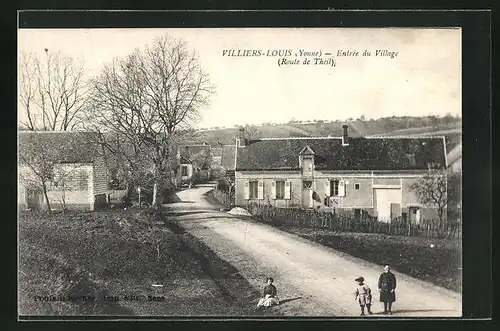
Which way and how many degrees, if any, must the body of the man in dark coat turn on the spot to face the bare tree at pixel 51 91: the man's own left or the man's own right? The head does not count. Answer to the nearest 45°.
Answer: approximately 90° to the man's own right

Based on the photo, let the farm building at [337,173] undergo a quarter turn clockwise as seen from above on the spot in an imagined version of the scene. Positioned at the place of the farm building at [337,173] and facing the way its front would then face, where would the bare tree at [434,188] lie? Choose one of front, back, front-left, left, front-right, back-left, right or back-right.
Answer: back

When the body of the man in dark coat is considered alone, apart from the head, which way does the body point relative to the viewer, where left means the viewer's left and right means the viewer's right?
facing the viewer

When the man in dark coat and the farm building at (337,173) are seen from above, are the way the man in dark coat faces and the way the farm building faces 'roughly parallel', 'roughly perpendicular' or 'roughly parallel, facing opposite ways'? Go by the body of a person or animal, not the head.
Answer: roughly parallel

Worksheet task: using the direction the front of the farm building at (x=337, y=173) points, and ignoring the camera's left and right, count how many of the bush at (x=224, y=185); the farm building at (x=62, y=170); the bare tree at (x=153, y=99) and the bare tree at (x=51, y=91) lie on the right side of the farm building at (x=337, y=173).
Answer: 4

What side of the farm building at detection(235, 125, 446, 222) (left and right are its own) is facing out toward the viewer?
front

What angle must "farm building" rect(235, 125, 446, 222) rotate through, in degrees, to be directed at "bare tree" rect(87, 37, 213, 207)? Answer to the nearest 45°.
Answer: approximately 90° to its right

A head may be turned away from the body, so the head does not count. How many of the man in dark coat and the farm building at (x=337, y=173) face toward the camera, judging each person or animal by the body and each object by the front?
2
